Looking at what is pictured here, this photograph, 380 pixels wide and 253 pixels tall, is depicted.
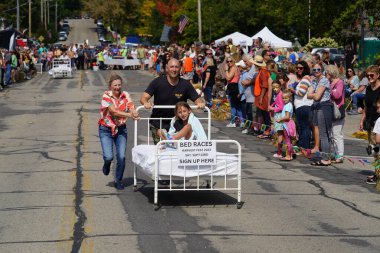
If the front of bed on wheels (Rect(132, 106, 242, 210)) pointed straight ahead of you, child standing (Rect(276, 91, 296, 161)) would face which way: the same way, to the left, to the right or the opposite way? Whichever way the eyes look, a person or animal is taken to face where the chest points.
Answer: to the right

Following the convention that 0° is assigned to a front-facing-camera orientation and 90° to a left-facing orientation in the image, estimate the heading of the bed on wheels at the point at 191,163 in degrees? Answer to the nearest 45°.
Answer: approximately 0°

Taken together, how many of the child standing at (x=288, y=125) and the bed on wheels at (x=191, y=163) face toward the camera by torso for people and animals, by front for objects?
1

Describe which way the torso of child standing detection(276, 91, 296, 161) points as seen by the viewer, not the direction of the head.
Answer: to the viewer's left

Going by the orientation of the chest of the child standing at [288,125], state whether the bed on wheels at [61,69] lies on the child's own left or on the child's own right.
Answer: on the child's own right
